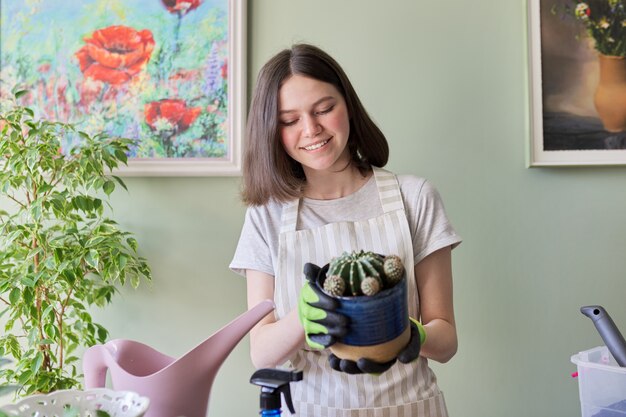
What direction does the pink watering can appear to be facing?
to the viewer's right

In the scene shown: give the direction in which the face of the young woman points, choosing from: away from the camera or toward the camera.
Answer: toward the camera

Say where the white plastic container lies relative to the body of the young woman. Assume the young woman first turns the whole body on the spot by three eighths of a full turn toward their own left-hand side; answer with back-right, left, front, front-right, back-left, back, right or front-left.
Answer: front-right

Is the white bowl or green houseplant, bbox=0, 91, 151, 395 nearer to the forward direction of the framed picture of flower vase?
the white bowl

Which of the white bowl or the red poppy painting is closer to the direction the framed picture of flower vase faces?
the white bowl

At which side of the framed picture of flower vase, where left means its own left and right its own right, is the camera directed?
front

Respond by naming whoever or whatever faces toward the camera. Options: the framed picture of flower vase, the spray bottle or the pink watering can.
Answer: the framed picture of flower vase

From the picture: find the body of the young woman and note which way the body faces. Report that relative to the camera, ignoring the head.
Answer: toward the camera

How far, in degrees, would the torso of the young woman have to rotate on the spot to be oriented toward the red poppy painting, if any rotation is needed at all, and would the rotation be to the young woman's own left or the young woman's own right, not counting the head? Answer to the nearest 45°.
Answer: approximately 135° to the young woman's own right
